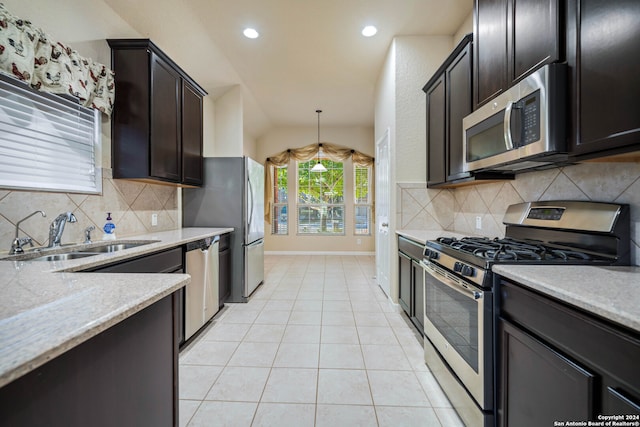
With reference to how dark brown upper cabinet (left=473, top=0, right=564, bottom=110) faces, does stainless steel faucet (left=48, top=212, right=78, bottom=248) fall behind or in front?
in front

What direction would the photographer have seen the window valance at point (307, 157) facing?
facing the viewer

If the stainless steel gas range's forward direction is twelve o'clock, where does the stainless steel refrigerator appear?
The stainless steel refrigerator is roughly at 2 o'clock from the stainless steel gas range.

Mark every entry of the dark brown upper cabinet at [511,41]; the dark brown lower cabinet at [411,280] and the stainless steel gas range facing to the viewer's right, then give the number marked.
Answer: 0

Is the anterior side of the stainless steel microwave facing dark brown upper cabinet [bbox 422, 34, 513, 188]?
no

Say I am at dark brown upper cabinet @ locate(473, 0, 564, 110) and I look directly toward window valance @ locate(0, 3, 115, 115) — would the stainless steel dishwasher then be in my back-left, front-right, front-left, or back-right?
front-right

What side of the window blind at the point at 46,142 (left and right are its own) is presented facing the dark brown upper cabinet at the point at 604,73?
front

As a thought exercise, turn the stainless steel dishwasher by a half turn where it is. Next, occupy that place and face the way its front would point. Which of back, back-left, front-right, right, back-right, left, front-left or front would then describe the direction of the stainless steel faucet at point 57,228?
left

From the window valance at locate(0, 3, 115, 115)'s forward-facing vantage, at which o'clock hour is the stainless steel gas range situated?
The stainless steel gas range is roughly at 12 o'clock from the window valance.

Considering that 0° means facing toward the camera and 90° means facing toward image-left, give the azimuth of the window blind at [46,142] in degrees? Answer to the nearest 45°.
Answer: approximately 315°

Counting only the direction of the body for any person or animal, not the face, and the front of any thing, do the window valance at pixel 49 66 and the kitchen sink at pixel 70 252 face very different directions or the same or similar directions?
same or similar directions

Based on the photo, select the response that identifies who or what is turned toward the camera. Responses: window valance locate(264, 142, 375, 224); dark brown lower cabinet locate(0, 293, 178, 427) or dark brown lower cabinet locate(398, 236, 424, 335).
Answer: the window valance

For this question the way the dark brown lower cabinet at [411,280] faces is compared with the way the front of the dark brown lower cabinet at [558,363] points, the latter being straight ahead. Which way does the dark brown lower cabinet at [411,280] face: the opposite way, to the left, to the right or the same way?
the same way

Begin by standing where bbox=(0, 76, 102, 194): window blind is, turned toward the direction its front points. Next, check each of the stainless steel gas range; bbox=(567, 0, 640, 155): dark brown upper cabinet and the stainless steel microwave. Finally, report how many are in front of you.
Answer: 3

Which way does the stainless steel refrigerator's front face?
to the viewer's right

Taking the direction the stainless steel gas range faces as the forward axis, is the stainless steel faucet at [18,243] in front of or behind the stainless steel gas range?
in front

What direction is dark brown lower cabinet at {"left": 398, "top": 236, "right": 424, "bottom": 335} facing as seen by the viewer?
to the viewer's left

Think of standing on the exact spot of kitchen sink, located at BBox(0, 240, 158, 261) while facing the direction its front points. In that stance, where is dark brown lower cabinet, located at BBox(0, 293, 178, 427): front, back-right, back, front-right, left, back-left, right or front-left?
front-right

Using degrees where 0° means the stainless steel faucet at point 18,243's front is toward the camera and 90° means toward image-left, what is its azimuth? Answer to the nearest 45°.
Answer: approximately 270°

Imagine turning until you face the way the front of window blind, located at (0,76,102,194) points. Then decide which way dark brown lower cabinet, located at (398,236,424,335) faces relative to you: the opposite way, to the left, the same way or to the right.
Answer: the opposite way
